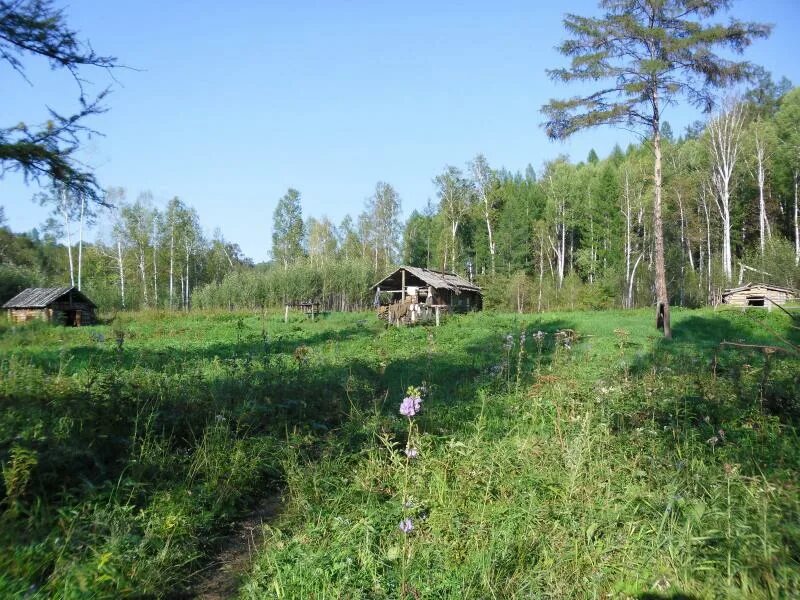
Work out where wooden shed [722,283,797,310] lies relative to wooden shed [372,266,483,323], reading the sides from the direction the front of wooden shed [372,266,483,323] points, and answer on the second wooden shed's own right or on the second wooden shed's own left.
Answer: on the second wooden shed's own left

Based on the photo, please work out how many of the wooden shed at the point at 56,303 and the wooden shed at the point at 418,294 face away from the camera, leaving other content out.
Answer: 0

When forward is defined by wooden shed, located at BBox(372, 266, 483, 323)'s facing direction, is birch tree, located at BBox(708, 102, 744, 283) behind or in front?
behind

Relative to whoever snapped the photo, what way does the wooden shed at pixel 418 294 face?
facing the viewer and to the left of the viewer

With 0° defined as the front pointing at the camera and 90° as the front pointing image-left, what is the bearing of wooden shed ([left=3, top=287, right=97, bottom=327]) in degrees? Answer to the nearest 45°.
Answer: approximately 315°
